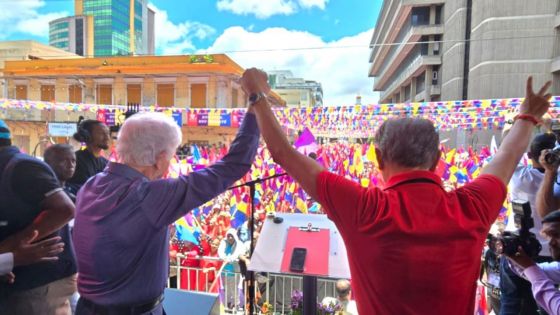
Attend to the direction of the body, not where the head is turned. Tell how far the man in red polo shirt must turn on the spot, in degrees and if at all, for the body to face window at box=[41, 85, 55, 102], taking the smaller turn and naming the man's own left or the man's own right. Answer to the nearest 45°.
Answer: approximately 45° to the man's own left

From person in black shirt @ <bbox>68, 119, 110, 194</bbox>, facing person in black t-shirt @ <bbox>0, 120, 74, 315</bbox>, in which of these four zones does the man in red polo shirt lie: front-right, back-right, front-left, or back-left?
front-left

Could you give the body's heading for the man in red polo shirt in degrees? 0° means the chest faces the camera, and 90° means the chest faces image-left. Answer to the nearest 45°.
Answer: approximately 180°

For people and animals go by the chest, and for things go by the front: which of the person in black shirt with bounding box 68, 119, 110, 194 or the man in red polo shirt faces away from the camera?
the man in red polo shirt

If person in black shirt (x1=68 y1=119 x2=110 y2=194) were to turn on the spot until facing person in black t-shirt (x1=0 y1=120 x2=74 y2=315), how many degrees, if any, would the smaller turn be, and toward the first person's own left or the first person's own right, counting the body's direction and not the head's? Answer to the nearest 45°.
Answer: approximately 90° to the first person's own right

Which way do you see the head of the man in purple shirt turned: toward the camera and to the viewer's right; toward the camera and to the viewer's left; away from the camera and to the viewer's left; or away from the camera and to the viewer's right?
away from the camera and to the viewer's right

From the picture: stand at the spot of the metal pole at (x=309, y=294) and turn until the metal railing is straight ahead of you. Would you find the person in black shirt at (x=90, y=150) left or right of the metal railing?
left

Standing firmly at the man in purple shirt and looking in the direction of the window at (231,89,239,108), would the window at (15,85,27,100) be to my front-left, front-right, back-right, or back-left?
front-left

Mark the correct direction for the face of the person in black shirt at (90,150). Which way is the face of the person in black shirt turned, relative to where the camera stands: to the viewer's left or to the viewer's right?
to the viewer's right
